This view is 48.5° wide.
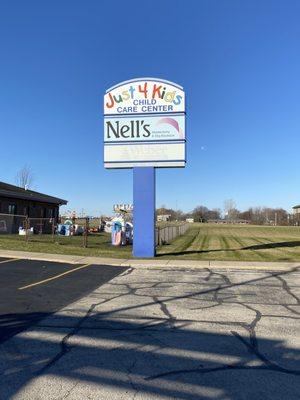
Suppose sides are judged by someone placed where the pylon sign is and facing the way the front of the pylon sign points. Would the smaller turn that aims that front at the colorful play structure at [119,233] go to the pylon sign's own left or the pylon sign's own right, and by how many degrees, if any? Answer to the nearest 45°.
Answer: approximately 180°

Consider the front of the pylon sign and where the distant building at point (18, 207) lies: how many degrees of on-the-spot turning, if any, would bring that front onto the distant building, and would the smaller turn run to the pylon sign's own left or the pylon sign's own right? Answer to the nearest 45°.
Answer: approximately 135° to the pylon sign's own right

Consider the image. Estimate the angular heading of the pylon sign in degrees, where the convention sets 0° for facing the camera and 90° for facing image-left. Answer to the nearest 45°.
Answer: approximately 0°
